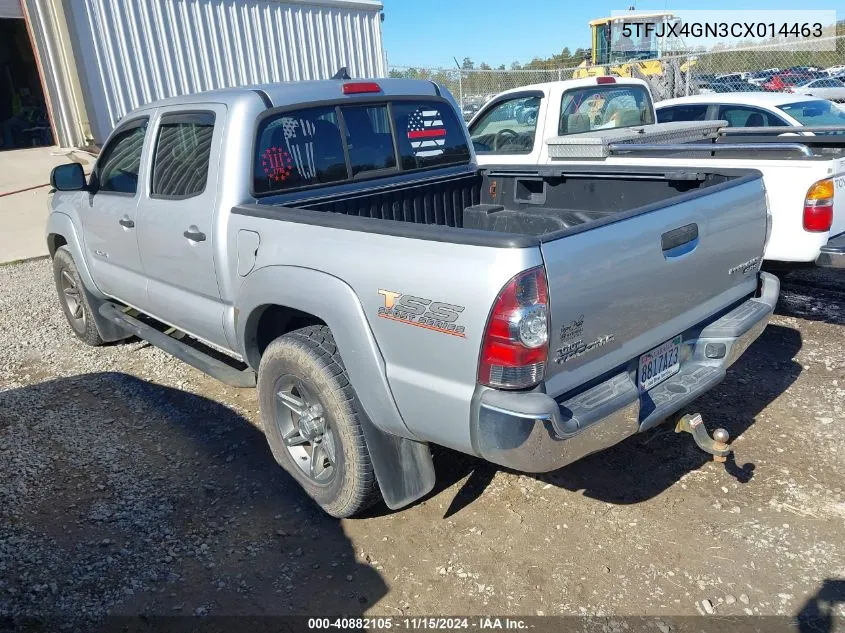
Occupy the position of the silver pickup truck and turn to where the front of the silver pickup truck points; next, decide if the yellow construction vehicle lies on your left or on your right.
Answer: on your right

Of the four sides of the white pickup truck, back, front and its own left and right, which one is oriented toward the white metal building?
front

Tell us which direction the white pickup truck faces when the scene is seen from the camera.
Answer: facing away from the viewer and to the left of the viewer

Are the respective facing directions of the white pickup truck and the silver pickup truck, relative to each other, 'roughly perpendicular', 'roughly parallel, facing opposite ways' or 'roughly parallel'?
roughly parallel

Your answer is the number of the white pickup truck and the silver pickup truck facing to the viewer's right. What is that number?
0

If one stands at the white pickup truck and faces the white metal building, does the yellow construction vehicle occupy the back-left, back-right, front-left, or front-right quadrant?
front-right

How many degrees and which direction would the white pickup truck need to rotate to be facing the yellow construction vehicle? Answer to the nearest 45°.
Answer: approximately 45° to its right

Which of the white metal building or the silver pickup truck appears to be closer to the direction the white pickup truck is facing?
the white metal building

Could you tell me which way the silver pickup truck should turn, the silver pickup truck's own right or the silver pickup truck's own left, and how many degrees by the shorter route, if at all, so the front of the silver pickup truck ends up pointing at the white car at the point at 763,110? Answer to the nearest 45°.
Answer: approximately 90° to the silver pickup truck's own right

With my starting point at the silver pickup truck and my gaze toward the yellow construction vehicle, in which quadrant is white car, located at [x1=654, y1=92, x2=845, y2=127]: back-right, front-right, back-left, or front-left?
front-right

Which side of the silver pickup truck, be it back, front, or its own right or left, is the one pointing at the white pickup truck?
right

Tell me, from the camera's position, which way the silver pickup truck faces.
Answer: facing away from the viewer and to the left of the viewer
